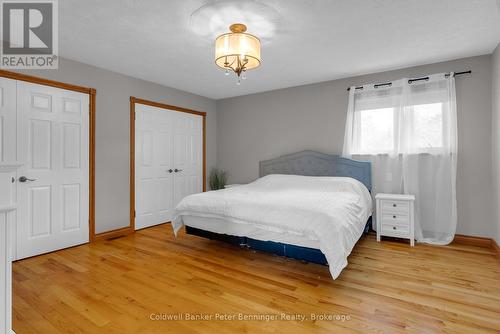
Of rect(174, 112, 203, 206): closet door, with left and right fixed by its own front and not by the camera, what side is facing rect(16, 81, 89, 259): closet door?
right

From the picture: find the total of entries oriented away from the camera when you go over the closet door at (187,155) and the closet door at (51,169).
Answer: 0

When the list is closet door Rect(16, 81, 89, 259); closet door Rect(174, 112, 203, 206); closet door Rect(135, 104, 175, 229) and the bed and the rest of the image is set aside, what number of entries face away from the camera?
0

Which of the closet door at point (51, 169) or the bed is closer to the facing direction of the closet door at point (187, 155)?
the bed

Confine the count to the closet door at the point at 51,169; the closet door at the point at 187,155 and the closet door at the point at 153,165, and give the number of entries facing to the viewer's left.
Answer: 0

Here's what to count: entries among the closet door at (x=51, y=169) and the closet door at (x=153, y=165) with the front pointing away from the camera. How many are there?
0

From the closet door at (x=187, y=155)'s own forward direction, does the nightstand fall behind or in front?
in front

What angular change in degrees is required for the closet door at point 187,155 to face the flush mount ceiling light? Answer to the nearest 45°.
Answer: approximately 45° to its right

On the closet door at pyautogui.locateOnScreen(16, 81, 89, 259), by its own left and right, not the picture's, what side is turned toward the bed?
front

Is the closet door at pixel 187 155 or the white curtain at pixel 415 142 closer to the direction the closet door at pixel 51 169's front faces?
the white curtain

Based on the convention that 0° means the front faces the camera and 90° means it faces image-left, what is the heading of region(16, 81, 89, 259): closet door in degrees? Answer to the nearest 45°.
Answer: approximately 315°

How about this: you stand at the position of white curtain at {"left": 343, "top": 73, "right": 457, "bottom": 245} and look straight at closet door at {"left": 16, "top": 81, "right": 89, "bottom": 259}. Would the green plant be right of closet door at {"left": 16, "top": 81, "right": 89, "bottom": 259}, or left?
right

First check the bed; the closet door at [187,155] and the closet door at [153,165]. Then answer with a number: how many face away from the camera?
0

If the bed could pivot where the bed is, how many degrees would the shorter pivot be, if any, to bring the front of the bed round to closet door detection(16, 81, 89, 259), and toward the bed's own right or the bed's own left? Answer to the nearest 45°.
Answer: approximately 45° to the bed's own right

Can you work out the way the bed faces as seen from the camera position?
facing the viewer and to the left of the viewer

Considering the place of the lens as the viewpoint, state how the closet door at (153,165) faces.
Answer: facing the viewer and to the right of the viewer

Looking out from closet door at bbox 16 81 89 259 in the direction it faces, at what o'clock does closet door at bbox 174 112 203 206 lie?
closet door at bbox 174 112 203 206 is roughly at 10 o'clock from closet door at bbox 16 81 89 259.
